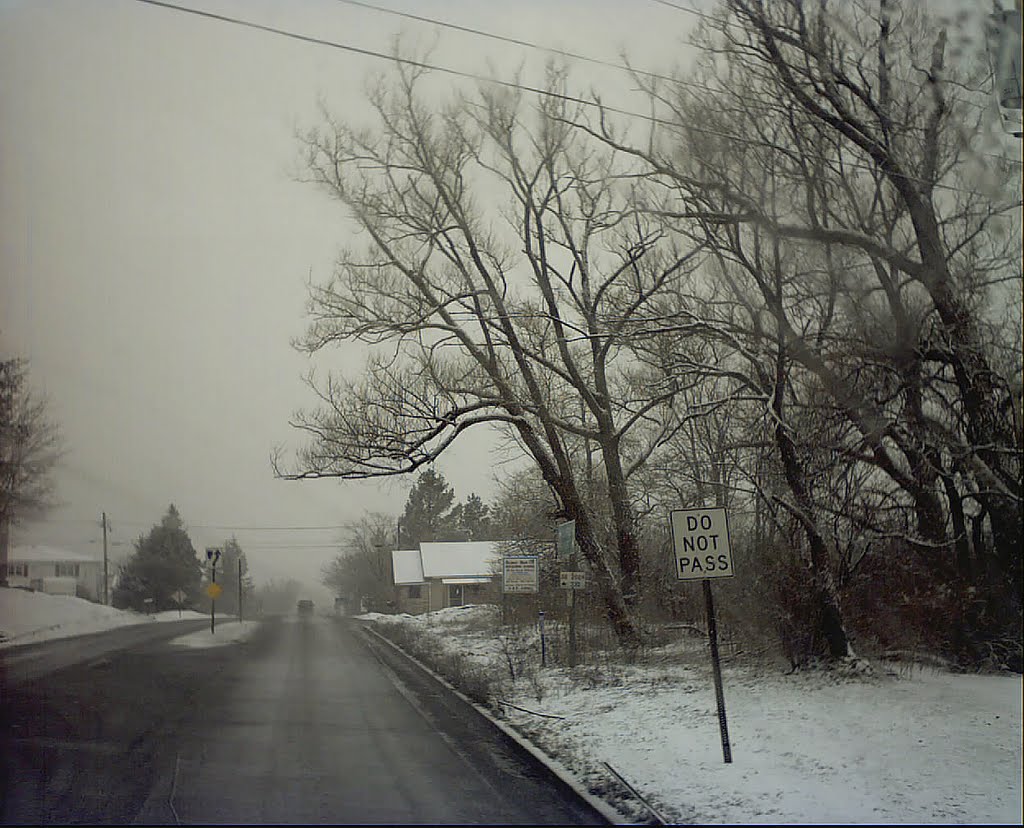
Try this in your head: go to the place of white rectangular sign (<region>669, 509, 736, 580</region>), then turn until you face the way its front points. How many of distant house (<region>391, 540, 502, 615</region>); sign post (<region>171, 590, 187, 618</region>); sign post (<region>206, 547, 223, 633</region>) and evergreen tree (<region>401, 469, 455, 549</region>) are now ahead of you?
0

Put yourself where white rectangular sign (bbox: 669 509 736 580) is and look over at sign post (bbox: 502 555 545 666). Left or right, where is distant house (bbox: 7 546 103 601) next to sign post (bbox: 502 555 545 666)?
left

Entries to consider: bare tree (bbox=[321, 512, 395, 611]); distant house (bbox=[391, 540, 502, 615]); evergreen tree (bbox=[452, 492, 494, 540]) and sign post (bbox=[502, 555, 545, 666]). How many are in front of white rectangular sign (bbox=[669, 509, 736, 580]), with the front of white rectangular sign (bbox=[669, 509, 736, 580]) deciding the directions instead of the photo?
0

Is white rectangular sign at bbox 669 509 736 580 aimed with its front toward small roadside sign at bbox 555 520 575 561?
no

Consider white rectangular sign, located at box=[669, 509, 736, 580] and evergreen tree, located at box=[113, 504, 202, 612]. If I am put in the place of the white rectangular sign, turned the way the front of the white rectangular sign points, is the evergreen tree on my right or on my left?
on my right

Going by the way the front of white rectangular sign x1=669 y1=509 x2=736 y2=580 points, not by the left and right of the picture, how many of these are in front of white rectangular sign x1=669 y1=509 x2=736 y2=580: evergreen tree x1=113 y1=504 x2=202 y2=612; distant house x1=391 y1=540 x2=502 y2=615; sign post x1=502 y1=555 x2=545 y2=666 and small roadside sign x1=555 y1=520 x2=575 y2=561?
0

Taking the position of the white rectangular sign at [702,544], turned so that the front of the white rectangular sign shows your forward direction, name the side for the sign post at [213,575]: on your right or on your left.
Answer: on your right

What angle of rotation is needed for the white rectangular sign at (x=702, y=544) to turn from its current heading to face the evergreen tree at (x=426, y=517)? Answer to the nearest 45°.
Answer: approximately 180°

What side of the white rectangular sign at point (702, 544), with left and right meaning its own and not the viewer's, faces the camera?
front

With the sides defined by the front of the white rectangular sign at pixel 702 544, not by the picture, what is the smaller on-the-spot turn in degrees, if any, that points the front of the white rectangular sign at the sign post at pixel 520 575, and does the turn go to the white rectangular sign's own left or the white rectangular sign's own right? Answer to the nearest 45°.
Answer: approximately 180°

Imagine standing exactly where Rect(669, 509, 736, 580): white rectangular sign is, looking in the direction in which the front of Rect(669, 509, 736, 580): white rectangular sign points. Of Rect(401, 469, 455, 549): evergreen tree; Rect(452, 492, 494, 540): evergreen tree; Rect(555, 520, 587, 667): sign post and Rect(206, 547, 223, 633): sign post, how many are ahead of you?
0

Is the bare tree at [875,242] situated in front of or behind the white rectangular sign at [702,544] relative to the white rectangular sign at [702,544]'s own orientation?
behind

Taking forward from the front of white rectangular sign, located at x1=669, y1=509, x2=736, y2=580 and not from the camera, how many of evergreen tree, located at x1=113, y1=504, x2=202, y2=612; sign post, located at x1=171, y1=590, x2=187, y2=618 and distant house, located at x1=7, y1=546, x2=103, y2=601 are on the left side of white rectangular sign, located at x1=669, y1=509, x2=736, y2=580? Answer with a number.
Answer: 0

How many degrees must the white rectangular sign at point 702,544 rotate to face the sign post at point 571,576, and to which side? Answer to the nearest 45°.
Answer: approximately 180°

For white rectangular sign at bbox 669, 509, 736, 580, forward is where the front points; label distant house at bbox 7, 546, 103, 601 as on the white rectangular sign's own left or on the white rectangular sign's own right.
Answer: on the white rectangular sign's own right

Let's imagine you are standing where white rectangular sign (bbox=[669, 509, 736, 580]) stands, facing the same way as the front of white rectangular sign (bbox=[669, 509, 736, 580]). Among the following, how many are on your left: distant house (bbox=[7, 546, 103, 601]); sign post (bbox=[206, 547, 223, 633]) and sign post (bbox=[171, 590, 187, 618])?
0

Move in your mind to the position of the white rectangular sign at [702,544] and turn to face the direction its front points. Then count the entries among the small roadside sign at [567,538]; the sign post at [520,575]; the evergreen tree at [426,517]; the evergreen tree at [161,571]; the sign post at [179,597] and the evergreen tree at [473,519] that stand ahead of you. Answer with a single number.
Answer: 0

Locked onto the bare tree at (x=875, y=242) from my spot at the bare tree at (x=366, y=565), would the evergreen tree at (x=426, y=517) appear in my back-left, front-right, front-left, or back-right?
back-left

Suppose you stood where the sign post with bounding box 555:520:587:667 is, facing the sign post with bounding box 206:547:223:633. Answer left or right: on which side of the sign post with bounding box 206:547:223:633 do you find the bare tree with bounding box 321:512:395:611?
right
